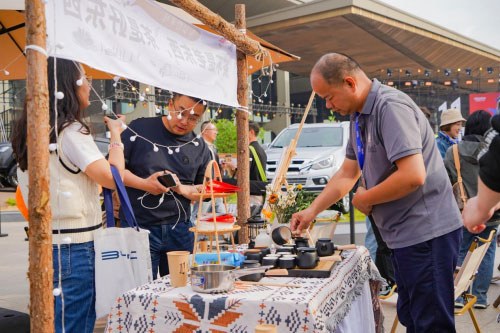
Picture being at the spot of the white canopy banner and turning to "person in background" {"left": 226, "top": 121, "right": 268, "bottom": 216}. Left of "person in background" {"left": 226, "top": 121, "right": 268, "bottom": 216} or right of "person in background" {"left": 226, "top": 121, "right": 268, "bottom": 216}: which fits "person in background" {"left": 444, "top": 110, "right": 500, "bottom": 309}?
right

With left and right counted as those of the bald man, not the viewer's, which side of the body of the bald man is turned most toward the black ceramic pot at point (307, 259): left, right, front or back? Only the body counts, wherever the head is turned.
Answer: front

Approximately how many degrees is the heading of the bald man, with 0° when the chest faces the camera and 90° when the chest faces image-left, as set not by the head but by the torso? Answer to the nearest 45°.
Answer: approximately 90°

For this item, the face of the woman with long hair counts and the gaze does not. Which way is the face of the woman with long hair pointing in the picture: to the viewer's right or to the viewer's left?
to the viewer's right

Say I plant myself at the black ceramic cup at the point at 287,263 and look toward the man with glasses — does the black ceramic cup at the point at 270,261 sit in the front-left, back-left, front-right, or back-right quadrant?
front-left

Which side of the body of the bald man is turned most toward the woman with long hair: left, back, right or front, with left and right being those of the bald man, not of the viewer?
front

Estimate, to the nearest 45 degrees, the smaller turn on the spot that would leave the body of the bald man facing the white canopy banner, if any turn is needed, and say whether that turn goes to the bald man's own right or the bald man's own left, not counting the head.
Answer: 0° — they already face it

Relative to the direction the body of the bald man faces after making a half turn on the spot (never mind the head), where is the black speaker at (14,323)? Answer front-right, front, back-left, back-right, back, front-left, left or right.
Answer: back
